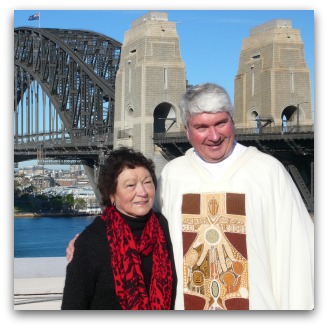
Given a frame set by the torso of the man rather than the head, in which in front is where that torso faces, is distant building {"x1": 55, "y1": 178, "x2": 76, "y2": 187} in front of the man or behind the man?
behind

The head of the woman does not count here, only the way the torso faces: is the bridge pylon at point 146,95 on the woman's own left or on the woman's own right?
on the woman's own left

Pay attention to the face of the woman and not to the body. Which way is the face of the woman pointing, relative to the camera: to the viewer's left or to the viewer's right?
to the viewer's right

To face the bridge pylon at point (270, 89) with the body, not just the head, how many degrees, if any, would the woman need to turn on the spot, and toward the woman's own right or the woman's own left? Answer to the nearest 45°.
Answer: approximately 135° to the woman's own left

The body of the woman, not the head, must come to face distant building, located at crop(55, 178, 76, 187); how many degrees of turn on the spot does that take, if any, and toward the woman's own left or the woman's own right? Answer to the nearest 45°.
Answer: approximately 135° to the woman's own left

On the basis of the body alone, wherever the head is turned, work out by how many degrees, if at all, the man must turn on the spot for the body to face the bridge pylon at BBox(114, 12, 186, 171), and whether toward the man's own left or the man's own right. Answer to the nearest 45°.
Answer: approximately 180°

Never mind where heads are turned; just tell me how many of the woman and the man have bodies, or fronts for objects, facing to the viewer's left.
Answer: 0

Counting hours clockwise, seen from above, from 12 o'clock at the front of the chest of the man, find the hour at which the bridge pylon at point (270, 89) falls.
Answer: The bridge pylon is roughly at 6 o'clock from the man.
